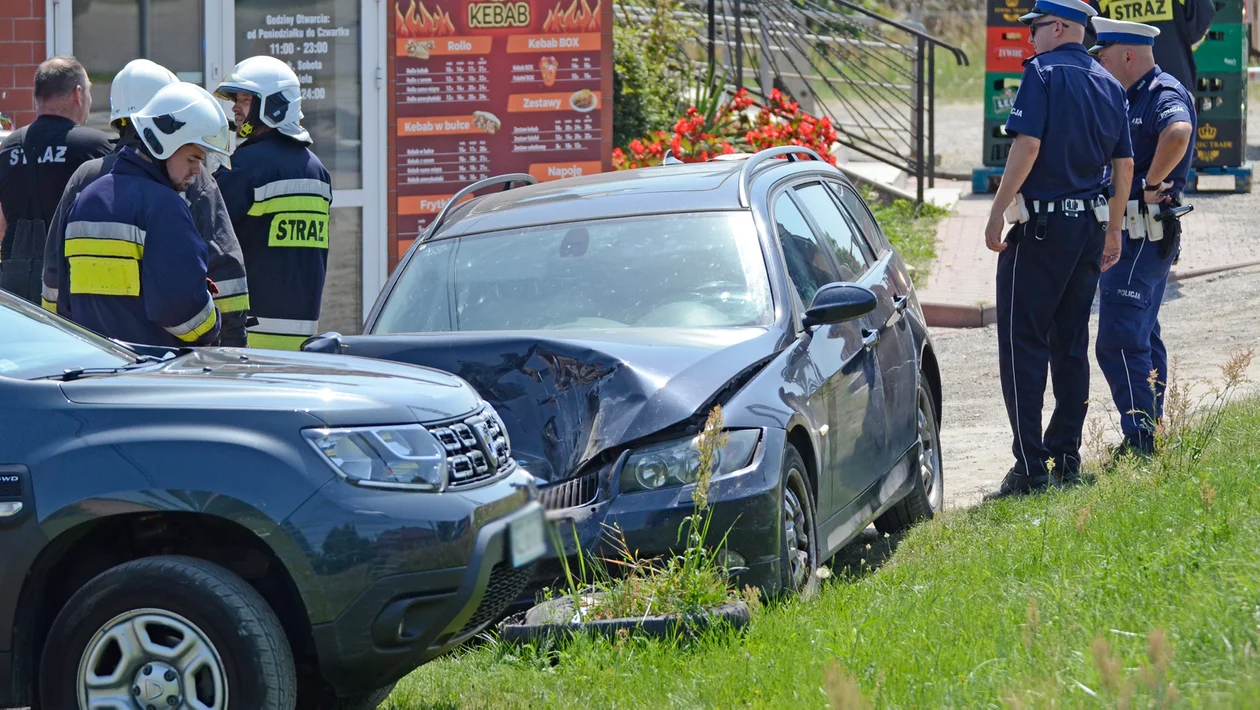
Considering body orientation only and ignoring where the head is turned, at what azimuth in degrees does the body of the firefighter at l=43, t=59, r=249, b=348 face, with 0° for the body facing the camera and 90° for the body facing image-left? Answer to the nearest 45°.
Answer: approximately 225°

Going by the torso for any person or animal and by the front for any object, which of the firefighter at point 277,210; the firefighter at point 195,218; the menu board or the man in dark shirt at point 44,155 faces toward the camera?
the menu board

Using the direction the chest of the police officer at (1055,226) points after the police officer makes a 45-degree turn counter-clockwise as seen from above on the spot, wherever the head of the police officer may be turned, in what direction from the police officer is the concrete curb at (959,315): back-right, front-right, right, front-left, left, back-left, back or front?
right

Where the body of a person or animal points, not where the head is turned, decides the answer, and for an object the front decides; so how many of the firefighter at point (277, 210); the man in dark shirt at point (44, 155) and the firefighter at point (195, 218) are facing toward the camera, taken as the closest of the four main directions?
0

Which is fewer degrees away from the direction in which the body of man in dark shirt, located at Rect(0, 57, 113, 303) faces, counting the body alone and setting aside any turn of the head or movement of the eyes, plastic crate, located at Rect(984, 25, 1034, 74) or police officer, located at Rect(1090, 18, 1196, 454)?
the plastic crate

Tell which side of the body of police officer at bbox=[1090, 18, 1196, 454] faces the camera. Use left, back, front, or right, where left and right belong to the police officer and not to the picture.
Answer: left

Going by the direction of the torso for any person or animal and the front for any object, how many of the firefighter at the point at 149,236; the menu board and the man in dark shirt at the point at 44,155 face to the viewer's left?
0

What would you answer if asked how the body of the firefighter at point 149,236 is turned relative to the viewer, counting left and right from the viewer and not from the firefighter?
facing away from the viewer and to the right of the viewer

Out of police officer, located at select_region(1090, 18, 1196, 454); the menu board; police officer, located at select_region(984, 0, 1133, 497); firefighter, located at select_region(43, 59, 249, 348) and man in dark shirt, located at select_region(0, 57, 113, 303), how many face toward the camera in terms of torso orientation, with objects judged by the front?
1

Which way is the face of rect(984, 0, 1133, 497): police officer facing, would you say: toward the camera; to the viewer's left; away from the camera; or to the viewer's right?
to the viewer's left

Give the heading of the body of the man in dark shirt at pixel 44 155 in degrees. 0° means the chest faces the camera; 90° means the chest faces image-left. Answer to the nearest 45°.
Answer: approximately 225°

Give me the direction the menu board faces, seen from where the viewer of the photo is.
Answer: facing the viewer

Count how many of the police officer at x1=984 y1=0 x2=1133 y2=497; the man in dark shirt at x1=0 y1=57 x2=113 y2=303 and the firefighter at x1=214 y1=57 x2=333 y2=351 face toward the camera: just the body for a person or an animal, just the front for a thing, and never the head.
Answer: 0

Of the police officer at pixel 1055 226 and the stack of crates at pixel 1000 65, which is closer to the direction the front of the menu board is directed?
the police officer

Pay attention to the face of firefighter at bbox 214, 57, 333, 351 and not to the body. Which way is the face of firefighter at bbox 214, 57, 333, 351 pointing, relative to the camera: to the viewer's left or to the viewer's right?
to the viewer's left

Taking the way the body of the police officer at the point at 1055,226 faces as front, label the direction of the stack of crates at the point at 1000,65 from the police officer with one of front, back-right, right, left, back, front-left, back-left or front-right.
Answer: front-right
